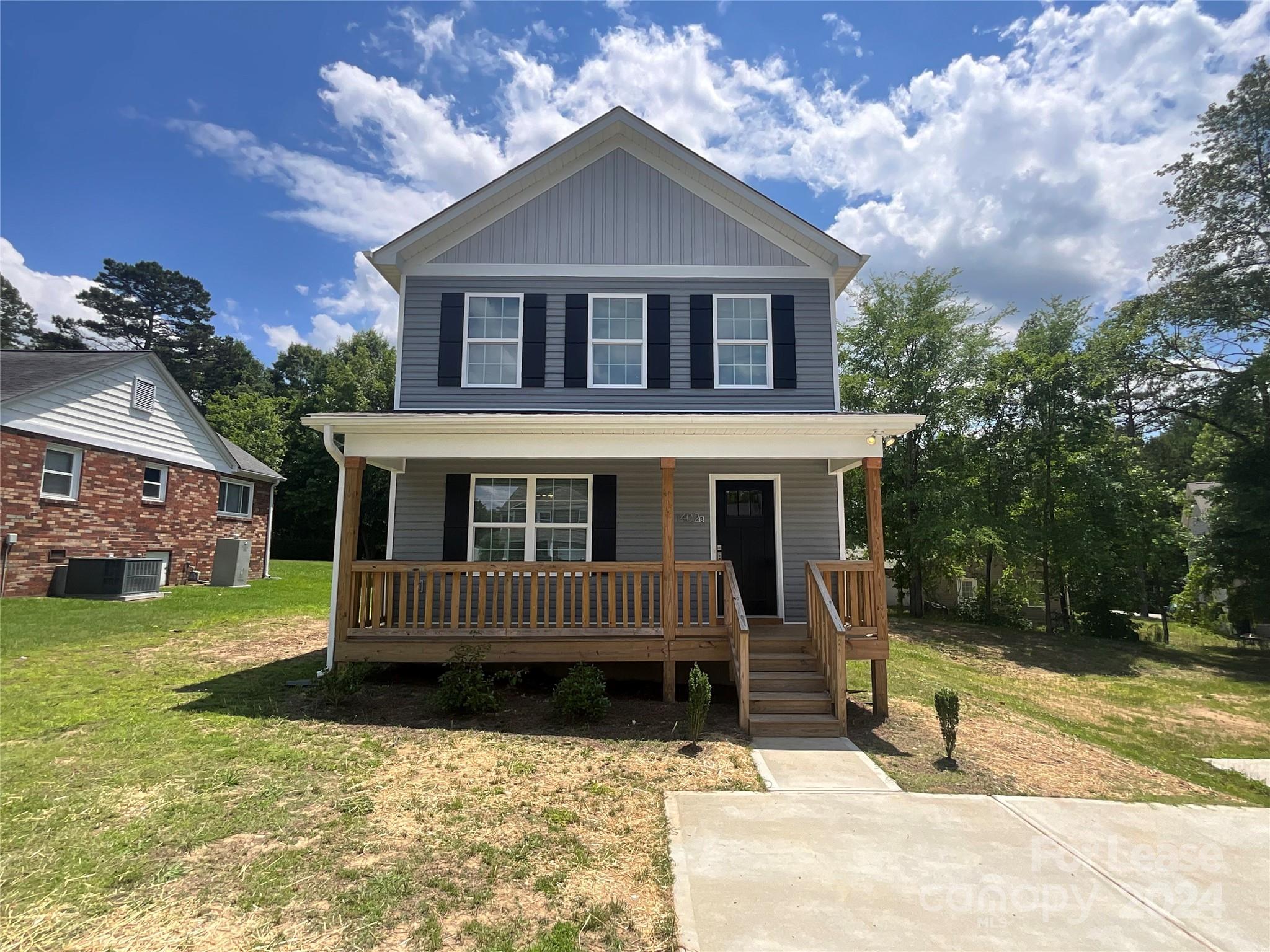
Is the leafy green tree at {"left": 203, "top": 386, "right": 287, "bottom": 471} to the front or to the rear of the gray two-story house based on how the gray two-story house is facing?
to the rear

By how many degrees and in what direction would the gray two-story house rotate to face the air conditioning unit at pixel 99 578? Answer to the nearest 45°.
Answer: approximately 90° to its right

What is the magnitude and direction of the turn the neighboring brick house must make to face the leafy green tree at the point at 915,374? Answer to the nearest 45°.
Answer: approximately 90° to its left

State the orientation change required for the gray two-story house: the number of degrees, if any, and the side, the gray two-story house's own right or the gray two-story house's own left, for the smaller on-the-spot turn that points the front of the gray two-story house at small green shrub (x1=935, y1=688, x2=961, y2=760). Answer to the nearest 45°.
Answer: approximately 45° to the gray two-story house's own left

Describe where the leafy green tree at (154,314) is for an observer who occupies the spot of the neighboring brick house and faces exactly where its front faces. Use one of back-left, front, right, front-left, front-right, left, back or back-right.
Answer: back-right

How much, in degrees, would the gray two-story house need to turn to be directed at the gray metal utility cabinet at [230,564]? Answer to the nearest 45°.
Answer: approximately 135° to its right

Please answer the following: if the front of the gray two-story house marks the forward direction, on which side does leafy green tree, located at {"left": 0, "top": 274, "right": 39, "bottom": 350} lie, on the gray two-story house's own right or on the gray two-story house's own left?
on the gray two-story house's own right

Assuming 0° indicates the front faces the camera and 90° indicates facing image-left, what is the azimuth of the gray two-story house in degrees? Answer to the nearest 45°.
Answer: approximately 0°

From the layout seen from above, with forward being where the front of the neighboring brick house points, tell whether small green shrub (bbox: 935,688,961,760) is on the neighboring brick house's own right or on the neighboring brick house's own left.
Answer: on the neighboring brick house's own left

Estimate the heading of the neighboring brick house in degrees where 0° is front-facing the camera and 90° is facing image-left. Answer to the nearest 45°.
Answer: approximately 45°
